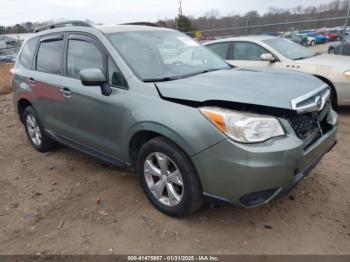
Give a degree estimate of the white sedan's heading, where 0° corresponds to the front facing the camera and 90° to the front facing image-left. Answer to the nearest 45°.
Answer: approximately 315°

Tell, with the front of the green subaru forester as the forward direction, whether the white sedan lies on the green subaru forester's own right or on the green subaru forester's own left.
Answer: on the green subaru forester's own left

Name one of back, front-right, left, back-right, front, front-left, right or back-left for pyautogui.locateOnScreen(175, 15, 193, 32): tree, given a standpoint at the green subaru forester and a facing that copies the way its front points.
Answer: back-left

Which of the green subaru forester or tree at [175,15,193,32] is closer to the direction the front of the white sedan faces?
the green subaru forester

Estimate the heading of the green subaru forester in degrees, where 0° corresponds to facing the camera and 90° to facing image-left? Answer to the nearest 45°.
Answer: approximately 315°
